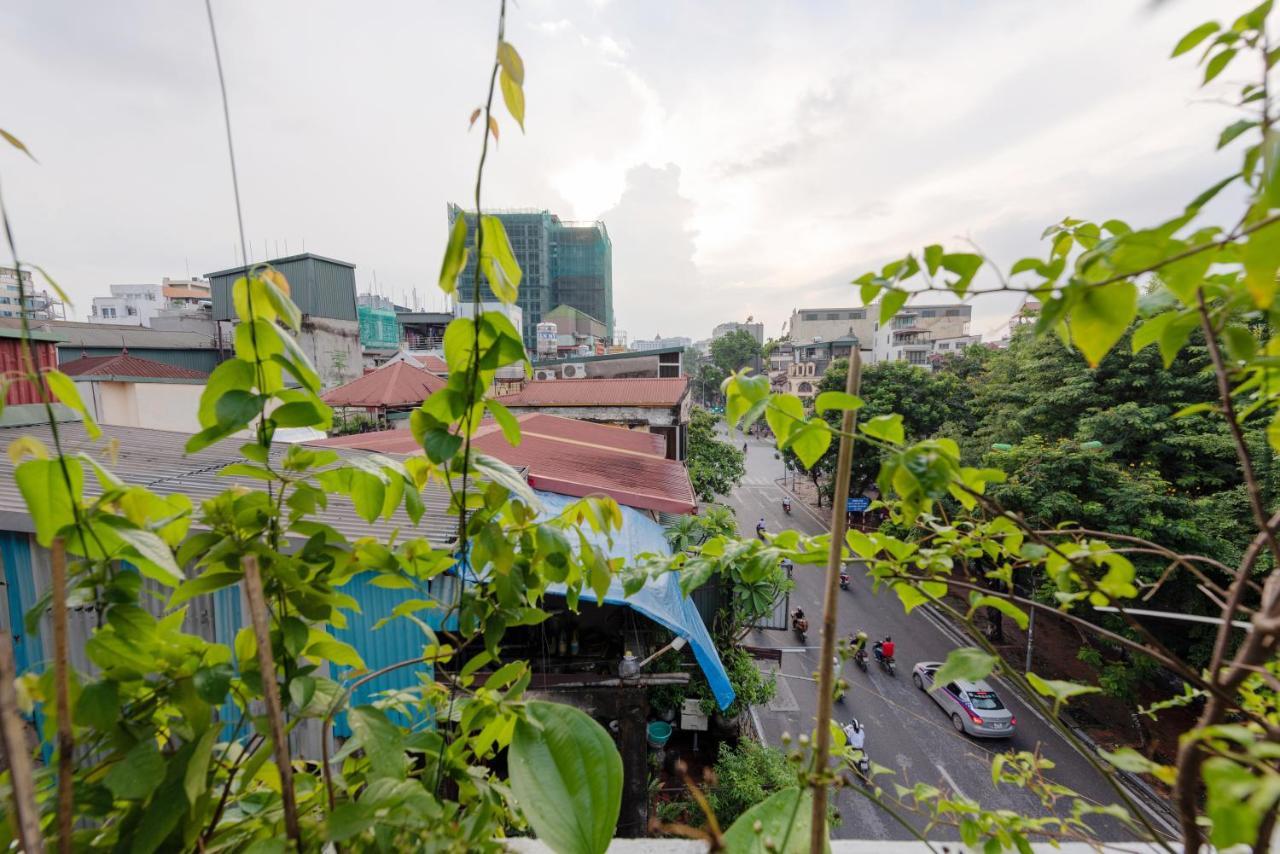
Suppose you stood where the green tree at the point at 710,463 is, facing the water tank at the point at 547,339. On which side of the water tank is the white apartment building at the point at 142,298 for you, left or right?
left

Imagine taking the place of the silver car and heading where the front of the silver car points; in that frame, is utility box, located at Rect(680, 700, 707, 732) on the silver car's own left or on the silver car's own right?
on the silver car's own left

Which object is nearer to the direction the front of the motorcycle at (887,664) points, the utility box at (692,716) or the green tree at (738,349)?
the green tree

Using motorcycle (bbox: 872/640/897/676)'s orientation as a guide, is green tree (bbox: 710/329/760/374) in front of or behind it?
in front

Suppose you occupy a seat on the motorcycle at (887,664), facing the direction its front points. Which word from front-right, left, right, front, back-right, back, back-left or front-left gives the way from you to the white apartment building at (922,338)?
front-right

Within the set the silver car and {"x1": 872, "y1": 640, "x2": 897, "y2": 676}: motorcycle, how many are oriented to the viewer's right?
0

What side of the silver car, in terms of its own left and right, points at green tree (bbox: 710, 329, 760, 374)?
front

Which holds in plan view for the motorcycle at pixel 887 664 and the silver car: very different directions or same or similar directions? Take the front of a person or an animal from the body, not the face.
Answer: same or similar directions

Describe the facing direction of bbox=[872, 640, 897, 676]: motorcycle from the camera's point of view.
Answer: facing away from the viewer and to the left of the viewer

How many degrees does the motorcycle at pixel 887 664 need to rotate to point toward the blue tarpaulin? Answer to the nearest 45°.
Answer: approximately 135° to its left

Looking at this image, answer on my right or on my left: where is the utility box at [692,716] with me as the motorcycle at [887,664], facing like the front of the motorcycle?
on my left

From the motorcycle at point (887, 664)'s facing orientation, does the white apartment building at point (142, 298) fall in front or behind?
in front

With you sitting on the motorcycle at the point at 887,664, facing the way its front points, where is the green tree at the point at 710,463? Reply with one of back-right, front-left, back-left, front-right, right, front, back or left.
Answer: front

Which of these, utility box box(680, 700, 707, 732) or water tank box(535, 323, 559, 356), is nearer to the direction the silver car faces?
the water tank

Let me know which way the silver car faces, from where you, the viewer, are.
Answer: facing away from the viewer and to the left of the viewer
